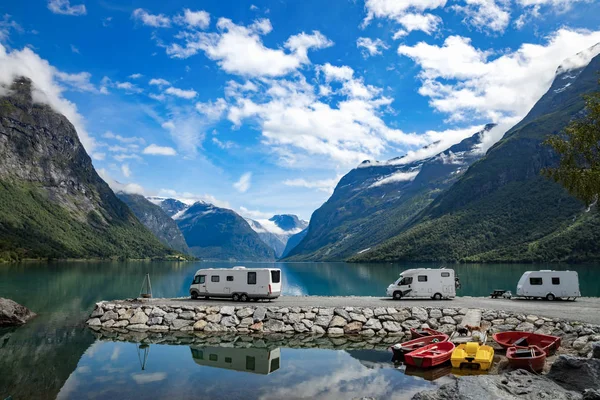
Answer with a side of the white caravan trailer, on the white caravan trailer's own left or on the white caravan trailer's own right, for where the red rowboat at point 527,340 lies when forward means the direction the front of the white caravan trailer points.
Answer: on the white caravan trailer's own left

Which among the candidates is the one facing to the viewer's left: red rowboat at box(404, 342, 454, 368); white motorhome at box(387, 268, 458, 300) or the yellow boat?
the white motorhome

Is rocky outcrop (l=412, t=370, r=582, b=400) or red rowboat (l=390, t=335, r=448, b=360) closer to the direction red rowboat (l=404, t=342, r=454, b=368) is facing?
the red rowboat

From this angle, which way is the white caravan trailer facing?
to the viewer's left

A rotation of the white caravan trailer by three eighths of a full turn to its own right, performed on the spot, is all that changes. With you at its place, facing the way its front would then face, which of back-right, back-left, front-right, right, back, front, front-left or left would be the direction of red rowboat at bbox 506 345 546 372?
back-right

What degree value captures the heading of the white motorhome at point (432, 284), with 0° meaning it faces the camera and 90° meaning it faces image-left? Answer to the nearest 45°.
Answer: approximately 90°

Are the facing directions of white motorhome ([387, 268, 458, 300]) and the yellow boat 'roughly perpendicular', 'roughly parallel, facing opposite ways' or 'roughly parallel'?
roughly perpendicular

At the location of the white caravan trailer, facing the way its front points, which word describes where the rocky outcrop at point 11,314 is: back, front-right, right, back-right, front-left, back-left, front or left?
front-left
